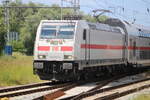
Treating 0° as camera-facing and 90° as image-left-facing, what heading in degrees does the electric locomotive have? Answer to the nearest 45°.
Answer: approximately 45°
